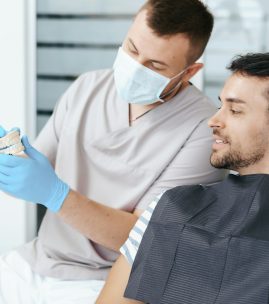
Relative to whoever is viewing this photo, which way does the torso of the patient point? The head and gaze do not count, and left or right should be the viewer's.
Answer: facing the viewer and to the left of the viewer

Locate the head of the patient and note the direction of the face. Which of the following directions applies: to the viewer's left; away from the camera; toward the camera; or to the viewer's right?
to the viewer's left
